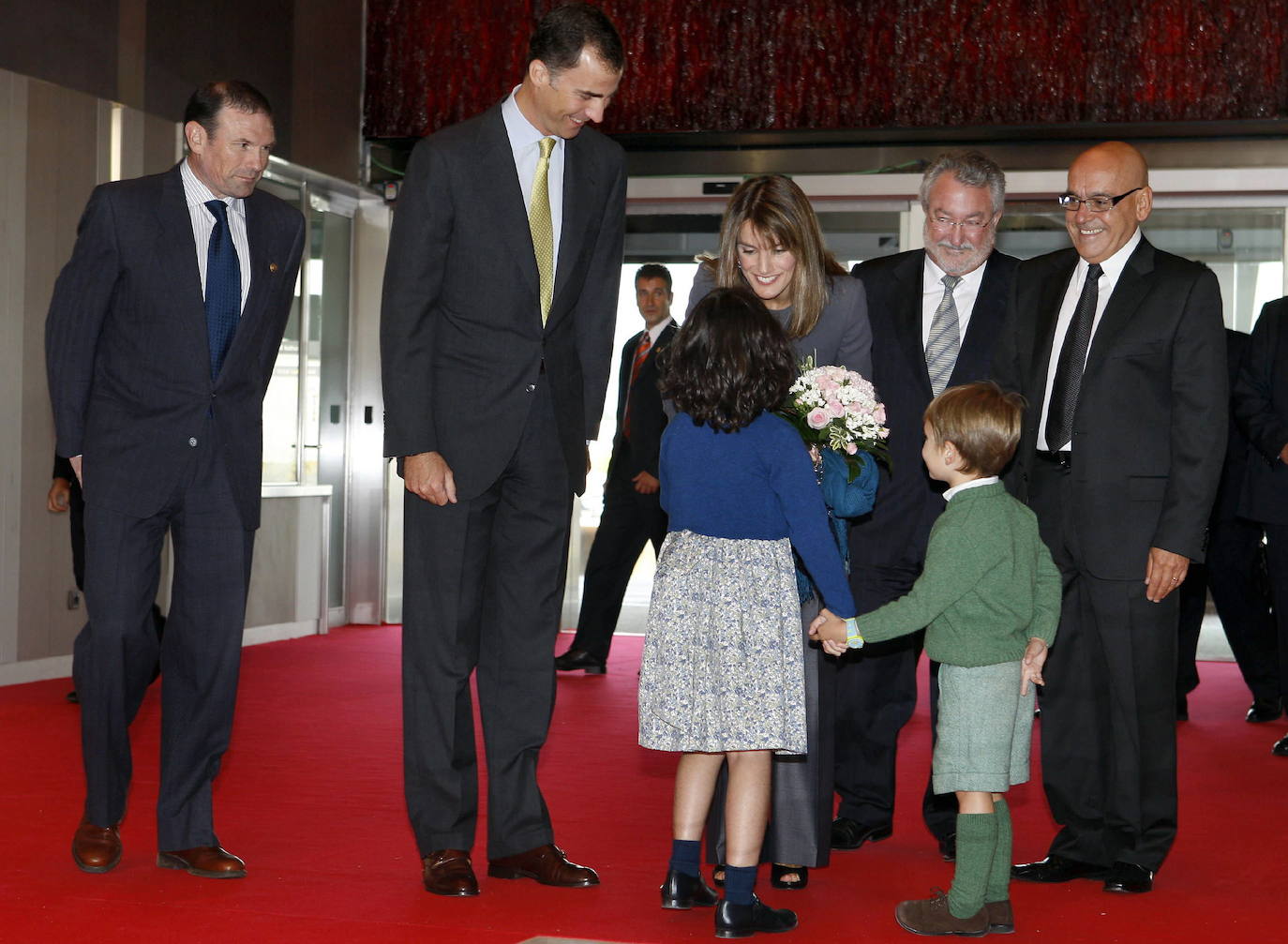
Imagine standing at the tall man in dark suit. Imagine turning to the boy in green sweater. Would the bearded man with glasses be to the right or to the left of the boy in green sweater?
left

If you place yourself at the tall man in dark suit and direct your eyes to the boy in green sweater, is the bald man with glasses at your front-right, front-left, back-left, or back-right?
front-left

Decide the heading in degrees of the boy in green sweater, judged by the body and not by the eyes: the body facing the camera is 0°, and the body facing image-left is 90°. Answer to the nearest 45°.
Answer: approximately 135°

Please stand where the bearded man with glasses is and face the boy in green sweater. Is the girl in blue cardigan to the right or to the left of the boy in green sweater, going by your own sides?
right

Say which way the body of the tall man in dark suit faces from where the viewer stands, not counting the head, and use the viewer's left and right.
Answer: facing the viewer and to the right of the viewer

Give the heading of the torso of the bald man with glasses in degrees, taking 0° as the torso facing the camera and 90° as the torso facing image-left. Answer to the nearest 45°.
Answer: approximately 45°

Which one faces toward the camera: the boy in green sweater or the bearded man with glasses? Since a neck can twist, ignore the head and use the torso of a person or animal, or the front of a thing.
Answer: the bearded man with glasses

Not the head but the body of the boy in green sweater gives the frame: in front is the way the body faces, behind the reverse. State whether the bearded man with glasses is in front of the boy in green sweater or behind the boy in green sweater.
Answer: in front

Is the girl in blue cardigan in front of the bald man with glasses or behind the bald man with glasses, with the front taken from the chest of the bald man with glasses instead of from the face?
in front

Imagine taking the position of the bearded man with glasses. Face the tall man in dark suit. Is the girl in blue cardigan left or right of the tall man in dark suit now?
left

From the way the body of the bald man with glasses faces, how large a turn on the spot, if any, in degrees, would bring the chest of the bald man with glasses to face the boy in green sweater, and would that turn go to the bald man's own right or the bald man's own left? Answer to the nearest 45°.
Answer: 0° — they already face them

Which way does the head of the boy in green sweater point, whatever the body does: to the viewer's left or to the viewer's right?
to the viewer's left

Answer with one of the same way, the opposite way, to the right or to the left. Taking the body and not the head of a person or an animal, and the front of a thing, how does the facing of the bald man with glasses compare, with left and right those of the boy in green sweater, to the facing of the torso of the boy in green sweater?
to the left

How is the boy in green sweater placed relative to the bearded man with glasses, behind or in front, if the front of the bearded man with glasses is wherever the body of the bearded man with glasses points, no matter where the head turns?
in front

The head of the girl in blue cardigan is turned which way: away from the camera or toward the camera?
away from the camera

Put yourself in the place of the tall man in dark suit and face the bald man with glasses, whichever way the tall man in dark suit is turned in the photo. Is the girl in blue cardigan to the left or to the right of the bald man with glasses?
right

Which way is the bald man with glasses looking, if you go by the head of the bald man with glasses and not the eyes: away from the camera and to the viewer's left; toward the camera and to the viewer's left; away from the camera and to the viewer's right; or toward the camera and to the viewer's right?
toward the camera and to the viewer's left

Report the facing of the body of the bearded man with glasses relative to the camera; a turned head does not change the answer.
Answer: toward the camera
